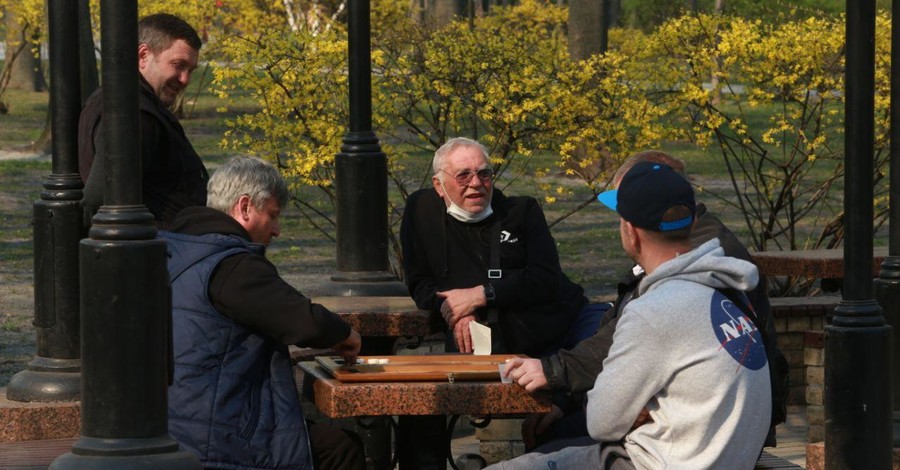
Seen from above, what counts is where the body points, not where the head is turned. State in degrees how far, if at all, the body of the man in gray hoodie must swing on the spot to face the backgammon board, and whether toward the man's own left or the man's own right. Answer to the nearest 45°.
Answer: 0° — they already face it

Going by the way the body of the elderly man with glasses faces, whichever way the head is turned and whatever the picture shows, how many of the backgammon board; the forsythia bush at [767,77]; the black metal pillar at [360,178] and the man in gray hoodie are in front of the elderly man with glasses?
2

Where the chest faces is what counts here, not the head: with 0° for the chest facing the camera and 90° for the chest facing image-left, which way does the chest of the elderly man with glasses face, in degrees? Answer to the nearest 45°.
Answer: approximately 0°

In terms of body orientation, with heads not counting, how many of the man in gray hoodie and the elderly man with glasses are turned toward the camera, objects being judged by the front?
1

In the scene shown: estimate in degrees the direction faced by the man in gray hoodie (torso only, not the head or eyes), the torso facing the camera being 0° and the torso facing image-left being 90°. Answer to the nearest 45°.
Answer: approximately 135°

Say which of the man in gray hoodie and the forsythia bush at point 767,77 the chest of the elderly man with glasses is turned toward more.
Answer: the man in gray hoodie

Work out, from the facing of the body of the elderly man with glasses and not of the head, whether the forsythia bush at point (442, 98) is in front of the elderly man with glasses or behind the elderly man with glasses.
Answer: behind

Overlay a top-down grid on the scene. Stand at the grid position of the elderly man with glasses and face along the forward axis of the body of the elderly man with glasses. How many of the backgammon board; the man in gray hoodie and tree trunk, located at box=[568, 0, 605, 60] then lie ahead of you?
2

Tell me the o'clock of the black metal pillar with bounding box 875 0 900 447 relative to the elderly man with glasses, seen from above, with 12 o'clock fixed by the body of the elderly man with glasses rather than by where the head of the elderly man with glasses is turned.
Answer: The black metal pillar is roughly at 9 o'clock from the elderly man with glasses.

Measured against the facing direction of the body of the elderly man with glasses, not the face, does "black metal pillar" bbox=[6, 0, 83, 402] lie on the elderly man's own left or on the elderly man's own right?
on the elderly man's own right

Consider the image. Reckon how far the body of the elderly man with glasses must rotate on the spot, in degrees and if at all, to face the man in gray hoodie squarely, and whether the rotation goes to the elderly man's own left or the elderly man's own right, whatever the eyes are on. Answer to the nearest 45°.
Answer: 0° — they already face them

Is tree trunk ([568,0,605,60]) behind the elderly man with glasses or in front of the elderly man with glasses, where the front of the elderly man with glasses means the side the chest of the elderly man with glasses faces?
behind

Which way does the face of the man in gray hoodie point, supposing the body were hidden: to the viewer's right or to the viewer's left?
to the viewer's left
